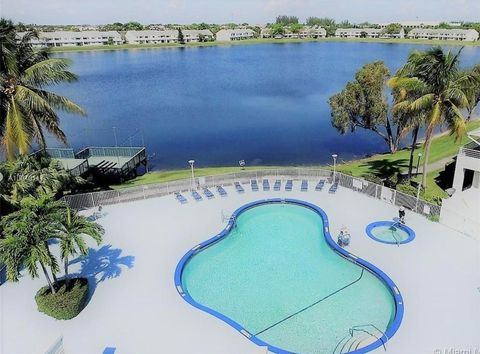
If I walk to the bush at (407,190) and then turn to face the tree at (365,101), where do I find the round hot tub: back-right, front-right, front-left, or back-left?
back-left

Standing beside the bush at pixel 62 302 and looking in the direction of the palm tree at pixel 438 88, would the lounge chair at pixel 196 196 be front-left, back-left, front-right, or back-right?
front-left

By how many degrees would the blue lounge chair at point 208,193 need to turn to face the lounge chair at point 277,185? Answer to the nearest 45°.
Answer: approximately 45° to its left

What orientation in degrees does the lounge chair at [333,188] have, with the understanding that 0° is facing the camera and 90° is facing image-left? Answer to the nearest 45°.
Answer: approximately 45°

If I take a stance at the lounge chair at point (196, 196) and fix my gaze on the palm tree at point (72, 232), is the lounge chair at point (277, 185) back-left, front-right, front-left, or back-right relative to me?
back-left

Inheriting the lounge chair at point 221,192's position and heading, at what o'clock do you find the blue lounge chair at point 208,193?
The blue lounge chair is roughly at 4 o'clock from the lounge chair.

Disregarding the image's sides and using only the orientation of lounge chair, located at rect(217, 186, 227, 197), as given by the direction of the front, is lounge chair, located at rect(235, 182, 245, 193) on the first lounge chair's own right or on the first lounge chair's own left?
on the first lounge chair's own left

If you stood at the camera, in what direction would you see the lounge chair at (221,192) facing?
facing the viewer and to the right of the viewer

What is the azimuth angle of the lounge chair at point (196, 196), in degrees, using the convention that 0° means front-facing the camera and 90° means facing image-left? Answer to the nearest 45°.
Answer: approximately 315°

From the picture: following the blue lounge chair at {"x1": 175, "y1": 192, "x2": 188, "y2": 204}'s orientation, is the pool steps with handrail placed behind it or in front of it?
in front

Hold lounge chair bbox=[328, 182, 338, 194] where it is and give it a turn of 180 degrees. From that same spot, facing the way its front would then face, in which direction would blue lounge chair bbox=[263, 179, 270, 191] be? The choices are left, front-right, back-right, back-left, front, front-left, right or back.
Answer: back-left

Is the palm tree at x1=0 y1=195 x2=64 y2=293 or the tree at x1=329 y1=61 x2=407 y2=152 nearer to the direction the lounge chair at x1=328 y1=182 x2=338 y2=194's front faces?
the palm tree

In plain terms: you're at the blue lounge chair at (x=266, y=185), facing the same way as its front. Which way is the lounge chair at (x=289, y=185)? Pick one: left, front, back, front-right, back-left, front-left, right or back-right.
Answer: left

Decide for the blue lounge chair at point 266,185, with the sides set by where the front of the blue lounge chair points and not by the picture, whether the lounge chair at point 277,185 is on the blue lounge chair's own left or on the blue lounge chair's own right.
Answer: on the blue lounge chair's own left

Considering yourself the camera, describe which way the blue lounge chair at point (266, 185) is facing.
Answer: facing the viewer
